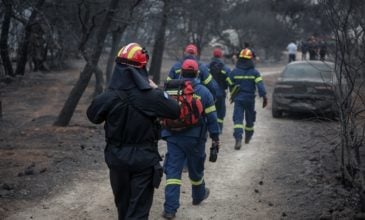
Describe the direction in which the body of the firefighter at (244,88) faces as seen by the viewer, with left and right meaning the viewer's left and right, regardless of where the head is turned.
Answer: facing away from the viewer

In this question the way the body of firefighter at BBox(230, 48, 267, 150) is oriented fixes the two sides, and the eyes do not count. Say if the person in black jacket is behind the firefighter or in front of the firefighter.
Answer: behind

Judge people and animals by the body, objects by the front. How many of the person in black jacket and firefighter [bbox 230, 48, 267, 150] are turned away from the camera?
2

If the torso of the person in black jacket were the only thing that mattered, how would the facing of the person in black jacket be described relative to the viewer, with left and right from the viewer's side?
facing away from the viewer

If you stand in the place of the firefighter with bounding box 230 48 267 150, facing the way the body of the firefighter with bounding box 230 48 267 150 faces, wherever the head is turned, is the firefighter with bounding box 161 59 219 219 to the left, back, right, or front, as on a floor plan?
back
